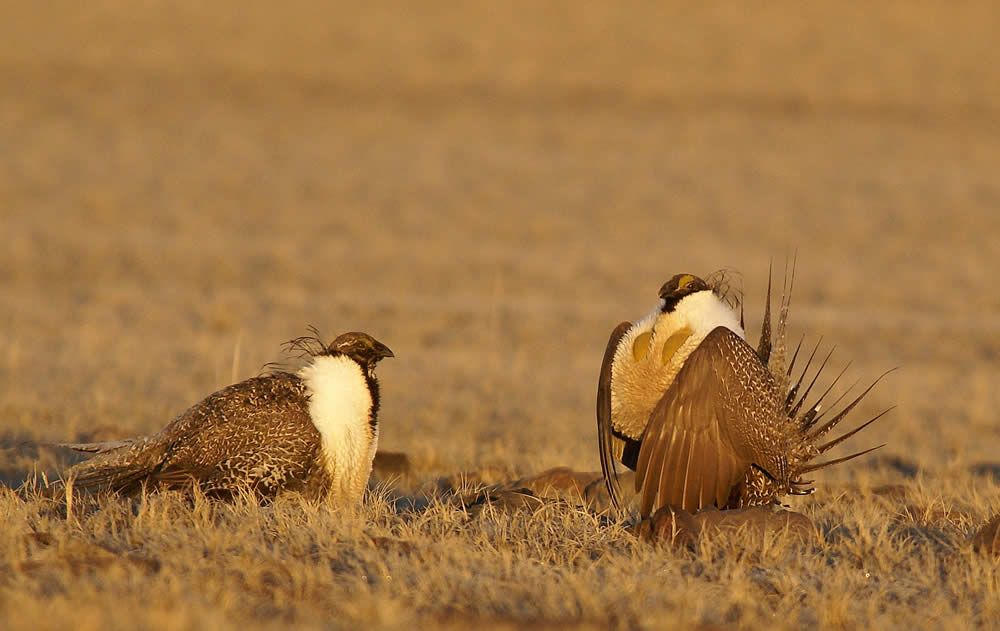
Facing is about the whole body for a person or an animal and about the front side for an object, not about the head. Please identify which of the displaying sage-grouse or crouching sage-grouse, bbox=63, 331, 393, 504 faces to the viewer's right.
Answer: the crouching sage-grouse

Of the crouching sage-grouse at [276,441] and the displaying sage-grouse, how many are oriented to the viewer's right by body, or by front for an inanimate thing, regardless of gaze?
1

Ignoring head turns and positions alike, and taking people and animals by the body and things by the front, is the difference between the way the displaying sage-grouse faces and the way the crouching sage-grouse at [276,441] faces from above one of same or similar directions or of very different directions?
very different directions

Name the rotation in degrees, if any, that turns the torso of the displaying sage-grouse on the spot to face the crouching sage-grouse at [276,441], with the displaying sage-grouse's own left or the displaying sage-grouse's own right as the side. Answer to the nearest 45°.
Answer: approximately 45° to the displaying sage-grouse's own right

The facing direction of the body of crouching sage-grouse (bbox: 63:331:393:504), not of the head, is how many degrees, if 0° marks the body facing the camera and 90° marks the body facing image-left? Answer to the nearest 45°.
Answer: approximately 270°

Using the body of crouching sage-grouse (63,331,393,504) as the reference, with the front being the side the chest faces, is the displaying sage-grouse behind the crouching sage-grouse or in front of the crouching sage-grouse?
in front
